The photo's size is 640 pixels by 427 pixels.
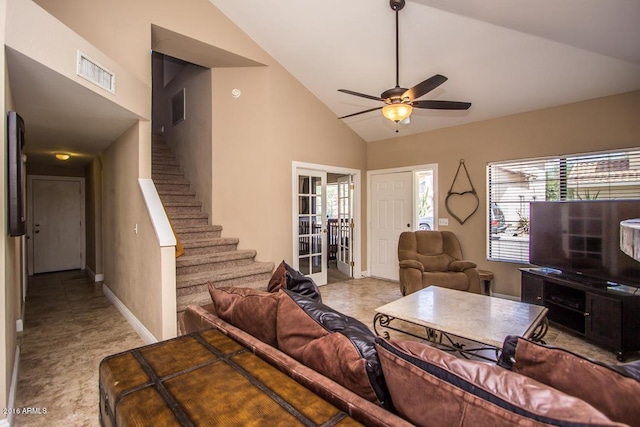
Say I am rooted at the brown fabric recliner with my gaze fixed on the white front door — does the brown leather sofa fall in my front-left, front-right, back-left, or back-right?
back-left

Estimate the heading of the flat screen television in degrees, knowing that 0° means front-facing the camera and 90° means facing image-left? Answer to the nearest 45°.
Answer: approximately 45°

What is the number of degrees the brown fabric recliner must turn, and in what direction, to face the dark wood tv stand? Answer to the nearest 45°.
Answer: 0° — it already faces it

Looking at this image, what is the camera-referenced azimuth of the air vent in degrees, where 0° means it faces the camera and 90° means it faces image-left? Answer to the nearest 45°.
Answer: approximately 315°

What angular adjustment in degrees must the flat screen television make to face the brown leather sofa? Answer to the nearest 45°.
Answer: approximately 45° to its left

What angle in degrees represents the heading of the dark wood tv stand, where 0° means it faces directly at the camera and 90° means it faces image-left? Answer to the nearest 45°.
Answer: approximately 45°

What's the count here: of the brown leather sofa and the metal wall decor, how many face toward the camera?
1

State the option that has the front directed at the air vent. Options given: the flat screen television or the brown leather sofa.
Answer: the flat screen television

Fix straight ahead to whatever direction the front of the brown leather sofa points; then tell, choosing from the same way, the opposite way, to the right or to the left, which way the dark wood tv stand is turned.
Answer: the opposite way

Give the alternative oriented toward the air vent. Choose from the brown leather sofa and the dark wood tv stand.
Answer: the dark wood tv stand

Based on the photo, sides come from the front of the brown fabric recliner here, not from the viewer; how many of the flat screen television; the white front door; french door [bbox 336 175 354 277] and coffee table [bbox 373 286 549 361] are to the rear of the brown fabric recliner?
2

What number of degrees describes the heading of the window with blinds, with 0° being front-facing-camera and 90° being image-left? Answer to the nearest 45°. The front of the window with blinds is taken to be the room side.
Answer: approximately 45°

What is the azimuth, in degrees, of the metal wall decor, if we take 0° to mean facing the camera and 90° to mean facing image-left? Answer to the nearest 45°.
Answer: approximately 0°

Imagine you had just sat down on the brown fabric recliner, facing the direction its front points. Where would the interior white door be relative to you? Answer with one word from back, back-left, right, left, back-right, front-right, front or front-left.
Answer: back-right
